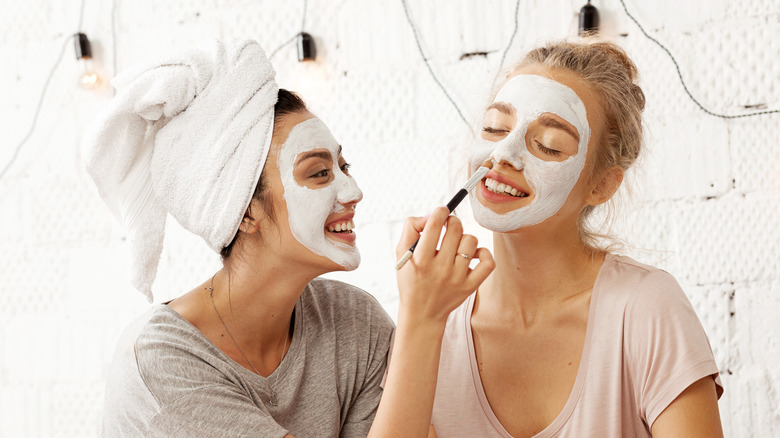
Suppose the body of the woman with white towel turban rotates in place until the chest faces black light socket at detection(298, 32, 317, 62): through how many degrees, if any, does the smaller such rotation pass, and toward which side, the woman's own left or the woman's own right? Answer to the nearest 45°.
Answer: approximately 135° to the woman's own left

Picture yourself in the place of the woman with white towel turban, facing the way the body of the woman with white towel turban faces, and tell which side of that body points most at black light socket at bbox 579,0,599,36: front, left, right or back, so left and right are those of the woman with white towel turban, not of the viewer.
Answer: left

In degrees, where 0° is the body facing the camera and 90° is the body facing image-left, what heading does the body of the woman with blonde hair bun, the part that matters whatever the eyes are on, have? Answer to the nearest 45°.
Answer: approximately 45°

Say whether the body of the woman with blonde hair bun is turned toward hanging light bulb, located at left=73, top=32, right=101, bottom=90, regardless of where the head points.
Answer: no

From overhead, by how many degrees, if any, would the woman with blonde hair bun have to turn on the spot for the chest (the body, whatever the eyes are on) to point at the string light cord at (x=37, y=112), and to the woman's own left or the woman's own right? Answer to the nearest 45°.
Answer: approximately 90° to the woman's own right

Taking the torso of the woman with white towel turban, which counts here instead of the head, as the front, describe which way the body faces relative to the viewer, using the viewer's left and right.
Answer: facing the viewer and to the right of the viewer

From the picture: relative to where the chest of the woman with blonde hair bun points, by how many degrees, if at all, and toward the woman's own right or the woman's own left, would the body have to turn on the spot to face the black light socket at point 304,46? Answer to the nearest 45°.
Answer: approximately 90° to the woman's own right

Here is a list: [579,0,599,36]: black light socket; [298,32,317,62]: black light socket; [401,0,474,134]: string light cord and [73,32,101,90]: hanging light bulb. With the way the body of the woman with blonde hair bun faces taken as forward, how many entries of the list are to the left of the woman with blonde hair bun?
0

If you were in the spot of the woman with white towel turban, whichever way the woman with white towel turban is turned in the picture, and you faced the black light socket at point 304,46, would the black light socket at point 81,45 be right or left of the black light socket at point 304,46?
left

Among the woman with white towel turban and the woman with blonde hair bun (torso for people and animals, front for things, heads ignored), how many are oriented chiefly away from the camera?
0

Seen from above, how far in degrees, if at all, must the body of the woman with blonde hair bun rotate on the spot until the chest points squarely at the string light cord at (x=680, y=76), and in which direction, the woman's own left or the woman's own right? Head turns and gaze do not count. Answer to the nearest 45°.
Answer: approximately 135° to the woman's own right

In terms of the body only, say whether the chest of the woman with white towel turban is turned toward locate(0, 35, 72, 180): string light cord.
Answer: no

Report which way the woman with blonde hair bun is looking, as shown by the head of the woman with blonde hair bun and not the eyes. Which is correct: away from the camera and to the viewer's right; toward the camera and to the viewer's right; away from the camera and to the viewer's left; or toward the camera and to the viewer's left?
toward the camera and to the viewer's left

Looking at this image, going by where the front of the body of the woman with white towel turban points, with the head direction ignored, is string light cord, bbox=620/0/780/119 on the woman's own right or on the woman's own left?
on the woman's own left

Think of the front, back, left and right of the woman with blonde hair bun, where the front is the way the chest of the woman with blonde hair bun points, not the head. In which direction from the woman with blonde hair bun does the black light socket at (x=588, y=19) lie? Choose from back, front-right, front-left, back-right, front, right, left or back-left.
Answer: back-right

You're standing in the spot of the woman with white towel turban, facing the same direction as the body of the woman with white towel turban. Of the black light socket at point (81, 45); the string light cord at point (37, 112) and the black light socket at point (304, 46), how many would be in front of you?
0
